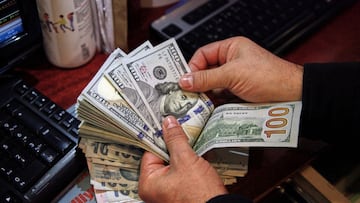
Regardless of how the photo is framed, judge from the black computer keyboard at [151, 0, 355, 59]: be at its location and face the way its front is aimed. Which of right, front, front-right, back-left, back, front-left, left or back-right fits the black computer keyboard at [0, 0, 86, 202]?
right
